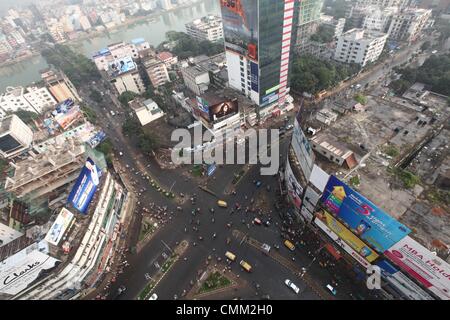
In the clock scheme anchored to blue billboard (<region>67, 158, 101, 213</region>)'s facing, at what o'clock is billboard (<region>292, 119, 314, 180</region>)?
The billboard is roughly at 12 o'clock from the blue billboard.

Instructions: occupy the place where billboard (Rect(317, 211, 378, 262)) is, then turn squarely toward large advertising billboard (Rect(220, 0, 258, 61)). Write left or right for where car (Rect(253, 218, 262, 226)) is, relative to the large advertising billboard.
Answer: left

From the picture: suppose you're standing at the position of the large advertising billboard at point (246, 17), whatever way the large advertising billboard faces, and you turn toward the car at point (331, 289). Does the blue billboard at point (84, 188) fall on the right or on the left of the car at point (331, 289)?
right

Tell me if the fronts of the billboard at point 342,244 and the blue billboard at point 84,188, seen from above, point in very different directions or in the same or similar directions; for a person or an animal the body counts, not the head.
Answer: very different directions

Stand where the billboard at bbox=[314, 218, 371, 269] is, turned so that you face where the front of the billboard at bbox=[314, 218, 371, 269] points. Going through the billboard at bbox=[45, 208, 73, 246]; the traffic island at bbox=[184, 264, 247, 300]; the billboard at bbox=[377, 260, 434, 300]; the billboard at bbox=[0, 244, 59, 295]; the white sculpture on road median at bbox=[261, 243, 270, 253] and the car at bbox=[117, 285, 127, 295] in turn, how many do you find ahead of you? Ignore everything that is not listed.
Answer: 5

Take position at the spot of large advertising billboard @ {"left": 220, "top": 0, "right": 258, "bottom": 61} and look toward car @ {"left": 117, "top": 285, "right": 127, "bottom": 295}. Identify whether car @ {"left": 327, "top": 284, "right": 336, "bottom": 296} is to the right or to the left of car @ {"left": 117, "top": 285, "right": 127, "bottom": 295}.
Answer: left

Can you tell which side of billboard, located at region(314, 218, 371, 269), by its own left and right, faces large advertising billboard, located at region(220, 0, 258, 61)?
right

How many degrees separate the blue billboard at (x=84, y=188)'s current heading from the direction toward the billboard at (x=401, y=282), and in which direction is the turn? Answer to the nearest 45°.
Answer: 0° — it already faces it

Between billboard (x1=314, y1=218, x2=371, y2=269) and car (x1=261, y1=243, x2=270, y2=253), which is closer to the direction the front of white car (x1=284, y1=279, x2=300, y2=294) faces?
the car
